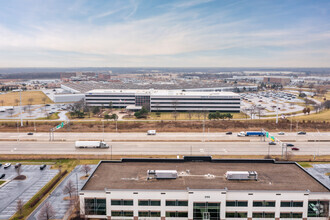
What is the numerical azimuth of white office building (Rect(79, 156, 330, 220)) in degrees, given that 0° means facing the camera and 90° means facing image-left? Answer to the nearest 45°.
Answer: approximately 0°

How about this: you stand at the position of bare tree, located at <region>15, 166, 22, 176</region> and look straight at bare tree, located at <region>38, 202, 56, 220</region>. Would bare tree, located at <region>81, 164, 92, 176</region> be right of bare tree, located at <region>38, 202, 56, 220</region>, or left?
left

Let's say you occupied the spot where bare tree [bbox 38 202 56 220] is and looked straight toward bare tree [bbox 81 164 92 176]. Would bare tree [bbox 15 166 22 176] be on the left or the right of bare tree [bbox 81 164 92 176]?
left

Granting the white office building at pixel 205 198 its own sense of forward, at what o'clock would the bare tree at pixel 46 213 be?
The bare tree is roughly at 3 o'clock from the white office building.

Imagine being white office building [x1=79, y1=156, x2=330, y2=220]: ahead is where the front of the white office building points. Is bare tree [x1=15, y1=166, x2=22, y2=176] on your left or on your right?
on your right
